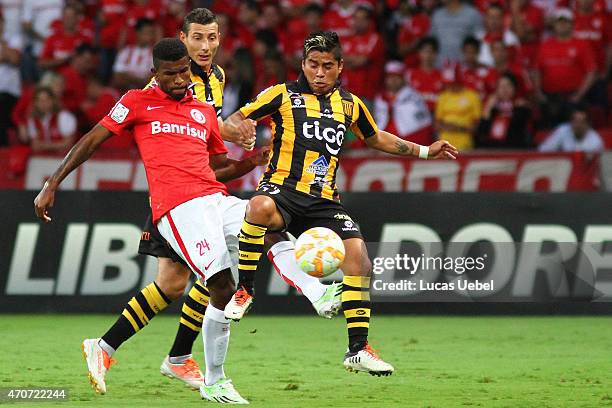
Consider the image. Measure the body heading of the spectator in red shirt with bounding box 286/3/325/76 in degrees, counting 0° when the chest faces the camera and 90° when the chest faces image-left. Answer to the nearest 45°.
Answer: approximately 0°

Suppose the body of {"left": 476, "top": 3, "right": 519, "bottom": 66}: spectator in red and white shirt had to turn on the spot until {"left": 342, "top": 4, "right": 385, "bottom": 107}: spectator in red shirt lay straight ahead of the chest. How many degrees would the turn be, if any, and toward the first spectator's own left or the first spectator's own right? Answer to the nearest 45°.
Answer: approximately 90° to the first spectator's own right

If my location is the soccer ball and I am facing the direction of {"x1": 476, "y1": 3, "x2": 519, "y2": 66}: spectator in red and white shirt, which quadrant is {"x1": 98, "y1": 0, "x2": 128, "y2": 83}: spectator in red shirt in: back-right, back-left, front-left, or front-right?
front-left

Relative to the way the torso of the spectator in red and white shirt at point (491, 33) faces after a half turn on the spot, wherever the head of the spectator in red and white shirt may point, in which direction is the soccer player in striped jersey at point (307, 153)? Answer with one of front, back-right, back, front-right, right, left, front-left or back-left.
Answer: back

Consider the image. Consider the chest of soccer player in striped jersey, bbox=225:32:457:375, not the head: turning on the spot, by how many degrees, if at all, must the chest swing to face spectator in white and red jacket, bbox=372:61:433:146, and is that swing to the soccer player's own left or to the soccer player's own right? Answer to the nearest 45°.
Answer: approximately 180°

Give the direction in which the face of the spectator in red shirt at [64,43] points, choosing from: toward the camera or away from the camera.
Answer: toward the camera

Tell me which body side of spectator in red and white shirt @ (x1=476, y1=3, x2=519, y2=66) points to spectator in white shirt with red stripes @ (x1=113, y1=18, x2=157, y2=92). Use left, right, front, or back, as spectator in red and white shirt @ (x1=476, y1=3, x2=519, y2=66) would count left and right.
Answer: right

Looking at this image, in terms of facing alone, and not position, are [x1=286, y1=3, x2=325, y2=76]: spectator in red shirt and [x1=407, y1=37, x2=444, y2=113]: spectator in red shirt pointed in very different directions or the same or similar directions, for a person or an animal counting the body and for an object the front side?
same or similar directions

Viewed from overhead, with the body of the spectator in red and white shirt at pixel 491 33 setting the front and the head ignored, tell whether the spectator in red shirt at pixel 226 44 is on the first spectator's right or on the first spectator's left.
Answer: on the first spectator's right

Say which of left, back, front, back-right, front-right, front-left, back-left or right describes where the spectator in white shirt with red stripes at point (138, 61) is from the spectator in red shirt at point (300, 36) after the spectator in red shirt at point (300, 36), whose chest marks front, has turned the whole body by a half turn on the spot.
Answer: left

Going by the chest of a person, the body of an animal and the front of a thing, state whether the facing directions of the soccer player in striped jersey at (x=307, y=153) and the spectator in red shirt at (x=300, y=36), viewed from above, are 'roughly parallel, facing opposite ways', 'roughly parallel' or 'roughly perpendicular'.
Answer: roughly parallel

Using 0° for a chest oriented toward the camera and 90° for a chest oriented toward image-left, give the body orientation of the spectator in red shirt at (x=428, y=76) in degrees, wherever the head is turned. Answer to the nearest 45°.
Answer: approximately 0°

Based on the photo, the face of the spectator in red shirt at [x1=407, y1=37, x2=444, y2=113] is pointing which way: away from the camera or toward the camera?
toward the camera

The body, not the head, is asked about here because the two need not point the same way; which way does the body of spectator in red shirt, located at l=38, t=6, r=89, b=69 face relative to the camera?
toward the camera

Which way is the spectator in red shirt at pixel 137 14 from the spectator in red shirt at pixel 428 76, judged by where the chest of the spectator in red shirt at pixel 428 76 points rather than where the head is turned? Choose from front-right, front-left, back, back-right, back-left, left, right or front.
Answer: right

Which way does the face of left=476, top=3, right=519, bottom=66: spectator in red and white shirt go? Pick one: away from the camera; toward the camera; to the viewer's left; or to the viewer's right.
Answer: toward the camera

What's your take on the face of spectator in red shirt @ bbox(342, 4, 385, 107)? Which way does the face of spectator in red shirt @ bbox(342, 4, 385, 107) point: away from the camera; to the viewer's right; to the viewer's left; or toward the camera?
toward the camera

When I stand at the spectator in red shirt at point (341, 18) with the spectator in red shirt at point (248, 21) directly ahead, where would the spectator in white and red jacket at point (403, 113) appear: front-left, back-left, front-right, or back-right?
back-left
